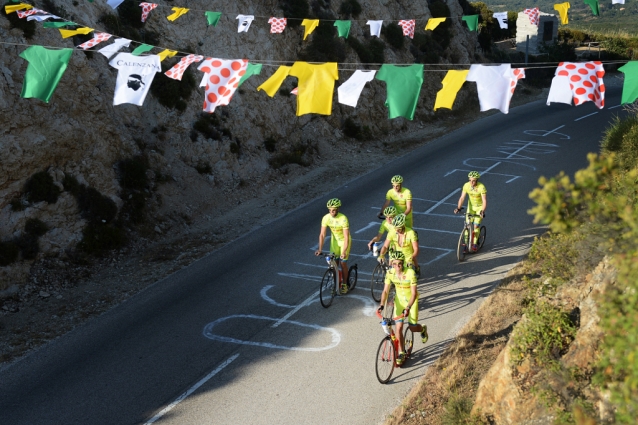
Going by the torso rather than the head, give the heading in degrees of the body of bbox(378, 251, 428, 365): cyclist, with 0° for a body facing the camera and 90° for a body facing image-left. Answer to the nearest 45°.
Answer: approximately 45°

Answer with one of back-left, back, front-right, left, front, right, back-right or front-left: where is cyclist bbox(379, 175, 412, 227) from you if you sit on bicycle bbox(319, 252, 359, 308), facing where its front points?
back

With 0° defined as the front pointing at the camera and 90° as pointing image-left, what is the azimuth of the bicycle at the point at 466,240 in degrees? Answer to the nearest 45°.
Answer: approximately 45°

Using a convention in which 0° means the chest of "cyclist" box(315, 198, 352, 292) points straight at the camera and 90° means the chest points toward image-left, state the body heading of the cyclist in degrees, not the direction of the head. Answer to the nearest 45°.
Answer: approximately 45°

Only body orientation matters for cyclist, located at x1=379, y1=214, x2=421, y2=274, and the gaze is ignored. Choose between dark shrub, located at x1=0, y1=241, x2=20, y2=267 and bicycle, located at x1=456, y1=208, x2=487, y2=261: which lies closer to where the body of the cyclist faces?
the dark shrub

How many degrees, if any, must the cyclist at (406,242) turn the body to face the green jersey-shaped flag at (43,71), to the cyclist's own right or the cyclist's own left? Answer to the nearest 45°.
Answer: approximately 45° to the cyclist's own right

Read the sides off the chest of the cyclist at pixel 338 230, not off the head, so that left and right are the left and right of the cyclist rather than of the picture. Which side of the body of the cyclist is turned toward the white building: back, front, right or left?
back

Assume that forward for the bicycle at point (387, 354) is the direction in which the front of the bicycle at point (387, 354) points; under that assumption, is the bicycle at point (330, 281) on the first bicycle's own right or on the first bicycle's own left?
on the first bicycle's own right

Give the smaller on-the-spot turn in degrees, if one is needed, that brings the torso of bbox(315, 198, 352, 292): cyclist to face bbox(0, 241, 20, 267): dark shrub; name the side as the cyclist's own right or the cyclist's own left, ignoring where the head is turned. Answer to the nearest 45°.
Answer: approximately 45° to the cyclist's own right

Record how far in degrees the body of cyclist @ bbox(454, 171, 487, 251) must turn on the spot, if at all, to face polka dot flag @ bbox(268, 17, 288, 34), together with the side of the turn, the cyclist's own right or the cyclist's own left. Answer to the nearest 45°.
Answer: approximately 90° to the cyclist's own right

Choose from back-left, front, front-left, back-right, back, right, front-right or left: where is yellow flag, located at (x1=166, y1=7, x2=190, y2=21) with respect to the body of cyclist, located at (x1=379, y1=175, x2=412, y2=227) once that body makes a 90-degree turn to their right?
front

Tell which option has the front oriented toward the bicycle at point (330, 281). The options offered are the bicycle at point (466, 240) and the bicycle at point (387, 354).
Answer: the bicycle at point (466, 240)

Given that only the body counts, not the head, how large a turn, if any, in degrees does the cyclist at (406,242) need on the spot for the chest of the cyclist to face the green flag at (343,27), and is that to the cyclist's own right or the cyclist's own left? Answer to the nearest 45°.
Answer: approximately 135° to the cyclist's own right
